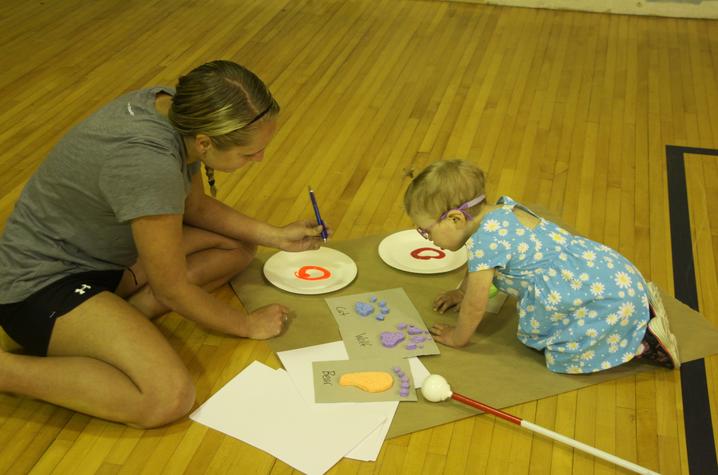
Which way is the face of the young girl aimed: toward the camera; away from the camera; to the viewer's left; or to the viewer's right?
to the viewer's left

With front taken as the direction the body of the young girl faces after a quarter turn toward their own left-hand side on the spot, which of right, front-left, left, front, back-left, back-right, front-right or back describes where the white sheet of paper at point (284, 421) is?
front-right

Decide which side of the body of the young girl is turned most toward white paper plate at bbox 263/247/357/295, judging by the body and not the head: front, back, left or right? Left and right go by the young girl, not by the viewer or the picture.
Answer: front

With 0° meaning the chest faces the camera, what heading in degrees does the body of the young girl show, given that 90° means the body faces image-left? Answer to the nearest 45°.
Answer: approximately 90°
